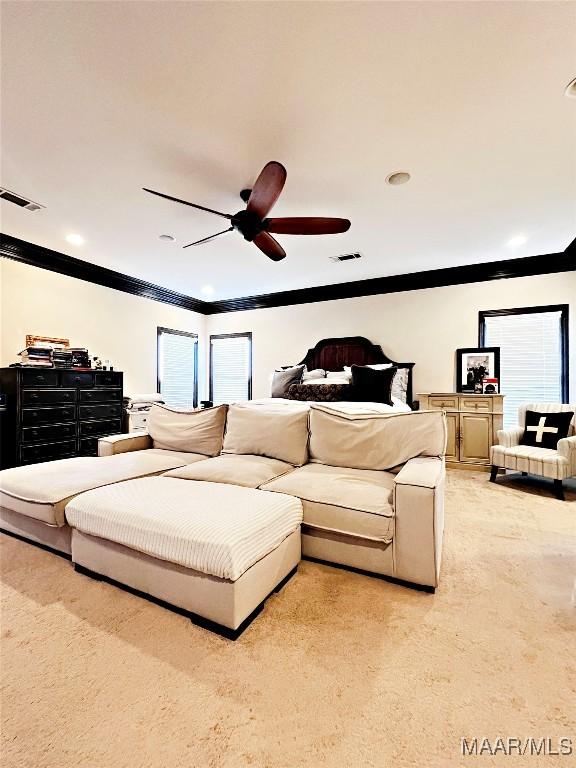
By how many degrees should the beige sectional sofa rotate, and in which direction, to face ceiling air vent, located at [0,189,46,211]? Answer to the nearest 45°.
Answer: approximately 90° to its right

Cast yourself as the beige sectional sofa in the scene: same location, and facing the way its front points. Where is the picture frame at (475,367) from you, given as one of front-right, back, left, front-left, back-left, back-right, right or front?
back

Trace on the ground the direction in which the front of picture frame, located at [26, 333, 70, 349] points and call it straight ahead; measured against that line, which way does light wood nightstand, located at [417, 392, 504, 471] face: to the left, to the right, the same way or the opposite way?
to the right

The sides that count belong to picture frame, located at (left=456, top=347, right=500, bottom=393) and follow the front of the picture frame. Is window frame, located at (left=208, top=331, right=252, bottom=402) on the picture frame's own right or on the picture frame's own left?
on the picture frame's own right

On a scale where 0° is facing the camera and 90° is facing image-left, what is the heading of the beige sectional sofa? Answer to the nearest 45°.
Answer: approximately 45°

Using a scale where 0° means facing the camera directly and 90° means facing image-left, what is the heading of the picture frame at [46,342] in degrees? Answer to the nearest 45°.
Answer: approximately 315°

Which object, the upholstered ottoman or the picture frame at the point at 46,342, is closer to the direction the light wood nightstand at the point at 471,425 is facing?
the upholstered ottoman

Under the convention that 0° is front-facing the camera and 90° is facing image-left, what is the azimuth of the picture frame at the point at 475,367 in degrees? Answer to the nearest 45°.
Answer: approximately 0°
